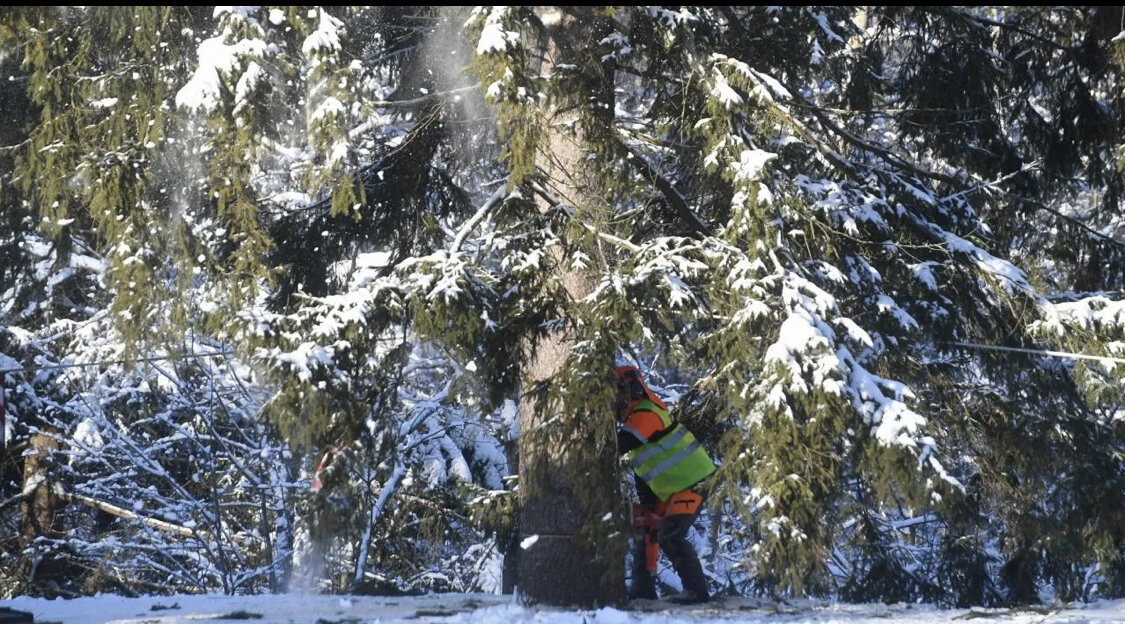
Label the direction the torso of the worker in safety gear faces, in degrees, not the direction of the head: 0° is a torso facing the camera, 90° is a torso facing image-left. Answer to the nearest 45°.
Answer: approximately 90°

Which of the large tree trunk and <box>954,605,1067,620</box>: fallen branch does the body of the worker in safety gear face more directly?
the large tree trunk

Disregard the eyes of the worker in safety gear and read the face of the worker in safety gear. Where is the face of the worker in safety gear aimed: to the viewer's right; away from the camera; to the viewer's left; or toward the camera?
to the viewer's left

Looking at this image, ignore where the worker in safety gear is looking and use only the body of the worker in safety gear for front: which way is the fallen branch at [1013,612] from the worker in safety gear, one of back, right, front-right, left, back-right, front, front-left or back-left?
back

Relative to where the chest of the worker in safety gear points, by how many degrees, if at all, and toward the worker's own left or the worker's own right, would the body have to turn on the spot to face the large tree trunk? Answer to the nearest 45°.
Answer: approximately 45° to the worker's own left
